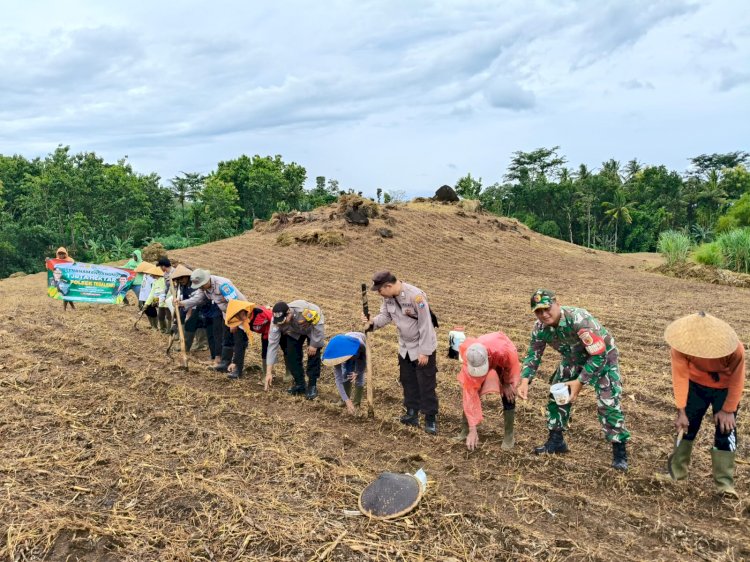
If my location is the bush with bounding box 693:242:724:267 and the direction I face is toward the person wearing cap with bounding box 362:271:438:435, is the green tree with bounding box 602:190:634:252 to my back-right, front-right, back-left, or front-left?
back-right

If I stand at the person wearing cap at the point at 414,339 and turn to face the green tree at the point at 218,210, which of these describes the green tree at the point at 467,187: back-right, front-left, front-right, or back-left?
front-right

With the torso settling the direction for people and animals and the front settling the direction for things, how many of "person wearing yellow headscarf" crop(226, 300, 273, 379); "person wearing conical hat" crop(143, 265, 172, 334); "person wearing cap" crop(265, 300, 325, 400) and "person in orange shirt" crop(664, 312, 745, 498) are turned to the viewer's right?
0

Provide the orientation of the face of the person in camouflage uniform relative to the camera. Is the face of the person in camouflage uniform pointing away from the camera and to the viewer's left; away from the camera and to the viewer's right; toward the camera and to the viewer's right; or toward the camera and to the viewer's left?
toward the camera and to the viewer's left

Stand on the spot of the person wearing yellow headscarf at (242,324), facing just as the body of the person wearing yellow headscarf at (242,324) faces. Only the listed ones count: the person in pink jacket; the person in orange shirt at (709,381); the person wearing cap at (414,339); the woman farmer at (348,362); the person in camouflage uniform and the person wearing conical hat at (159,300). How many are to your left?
5

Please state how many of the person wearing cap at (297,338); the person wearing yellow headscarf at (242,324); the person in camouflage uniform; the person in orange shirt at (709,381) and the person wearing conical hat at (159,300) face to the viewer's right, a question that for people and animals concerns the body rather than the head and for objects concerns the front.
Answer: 0

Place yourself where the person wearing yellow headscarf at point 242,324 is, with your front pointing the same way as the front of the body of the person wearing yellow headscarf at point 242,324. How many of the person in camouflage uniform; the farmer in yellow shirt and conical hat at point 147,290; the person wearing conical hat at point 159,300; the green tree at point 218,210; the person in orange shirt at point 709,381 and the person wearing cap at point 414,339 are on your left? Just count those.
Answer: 3

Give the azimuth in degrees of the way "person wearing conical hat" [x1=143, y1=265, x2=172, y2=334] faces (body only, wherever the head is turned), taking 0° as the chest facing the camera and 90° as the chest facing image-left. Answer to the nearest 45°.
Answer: approximately 45°

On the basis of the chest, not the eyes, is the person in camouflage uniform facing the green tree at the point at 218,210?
no

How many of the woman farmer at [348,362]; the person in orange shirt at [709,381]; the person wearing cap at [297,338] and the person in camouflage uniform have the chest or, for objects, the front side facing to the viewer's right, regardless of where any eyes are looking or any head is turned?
0

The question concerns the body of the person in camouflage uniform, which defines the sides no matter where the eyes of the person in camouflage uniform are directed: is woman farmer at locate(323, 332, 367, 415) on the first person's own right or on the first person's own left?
on the first person's own right

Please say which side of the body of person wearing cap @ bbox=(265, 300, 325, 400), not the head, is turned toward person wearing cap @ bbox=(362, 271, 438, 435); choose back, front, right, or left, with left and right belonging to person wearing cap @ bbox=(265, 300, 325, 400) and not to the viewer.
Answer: left

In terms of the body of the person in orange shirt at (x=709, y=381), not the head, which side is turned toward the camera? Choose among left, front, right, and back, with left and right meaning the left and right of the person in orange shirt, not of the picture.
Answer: front

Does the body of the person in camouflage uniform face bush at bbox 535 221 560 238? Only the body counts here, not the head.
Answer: no

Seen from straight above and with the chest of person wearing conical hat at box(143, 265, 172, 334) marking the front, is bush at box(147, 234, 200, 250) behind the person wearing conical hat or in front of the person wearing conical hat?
behind

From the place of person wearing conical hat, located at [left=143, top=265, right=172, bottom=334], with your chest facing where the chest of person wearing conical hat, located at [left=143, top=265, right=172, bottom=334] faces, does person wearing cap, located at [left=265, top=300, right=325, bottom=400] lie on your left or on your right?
on your left

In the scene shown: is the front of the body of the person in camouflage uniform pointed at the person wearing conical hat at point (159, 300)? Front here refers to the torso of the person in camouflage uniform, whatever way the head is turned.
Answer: no

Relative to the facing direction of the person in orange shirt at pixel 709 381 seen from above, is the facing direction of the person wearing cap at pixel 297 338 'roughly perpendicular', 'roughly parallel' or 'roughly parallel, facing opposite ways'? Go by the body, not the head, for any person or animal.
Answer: roughly parallel

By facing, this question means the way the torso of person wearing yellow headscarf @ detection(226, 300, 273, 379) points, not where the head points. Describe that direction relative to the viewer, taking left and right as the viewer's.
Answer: facing the viewer and to the left of the viewer

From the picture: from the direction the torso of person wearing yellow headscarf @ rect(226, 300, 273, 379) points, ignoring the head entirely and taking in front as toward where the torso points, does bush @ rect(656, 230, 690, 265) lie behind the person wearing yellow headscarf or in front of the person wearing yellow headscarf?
behind
